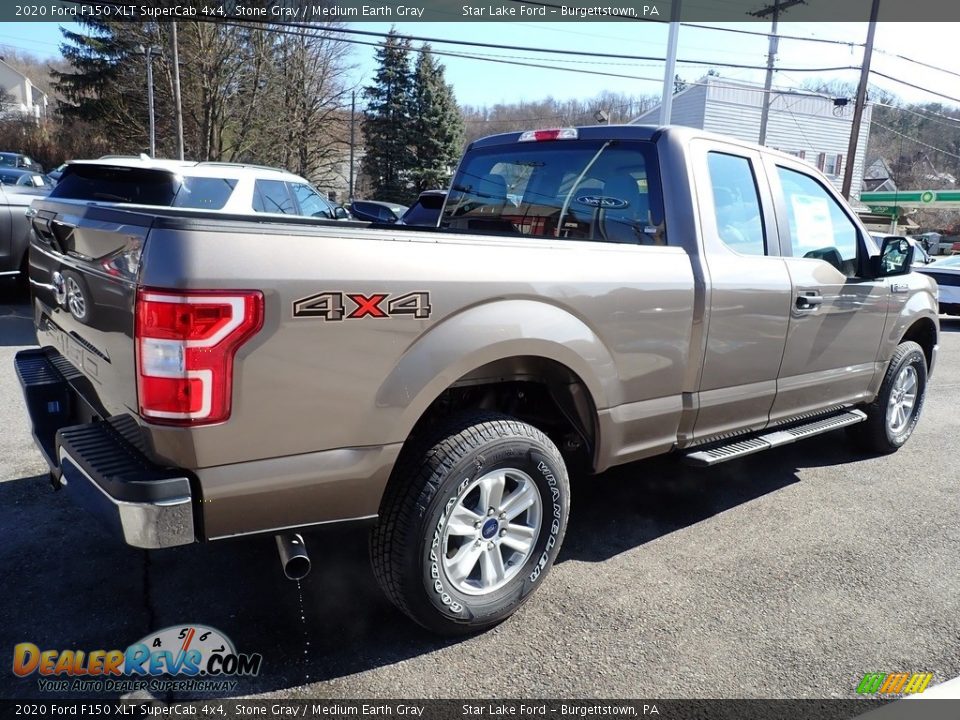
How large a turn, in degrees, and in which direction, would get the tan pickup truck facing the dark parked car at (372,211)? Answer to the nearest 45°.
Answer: approximately 45° to its left

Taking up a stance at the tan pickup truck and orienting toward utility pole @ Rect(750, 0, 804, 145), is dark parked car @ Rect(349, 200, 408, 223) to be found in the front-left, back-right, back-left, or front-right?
front-left

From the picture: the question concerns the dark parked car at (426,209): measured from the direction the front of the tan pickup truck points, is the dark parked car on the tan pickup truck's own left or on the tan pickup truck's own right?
on the tan pickup truck's own left

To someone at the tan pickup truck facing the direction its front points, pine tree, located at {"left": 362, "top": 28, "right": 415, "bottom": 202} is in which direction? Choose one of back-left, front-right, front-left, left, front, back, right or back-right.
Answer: front-left

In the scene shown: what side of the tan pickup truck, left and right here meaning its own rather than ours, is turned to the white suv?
left

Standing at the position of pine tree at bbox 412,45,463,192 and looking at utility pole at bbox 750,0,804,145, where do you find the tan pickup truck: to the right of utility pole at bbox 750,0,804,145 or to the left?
right

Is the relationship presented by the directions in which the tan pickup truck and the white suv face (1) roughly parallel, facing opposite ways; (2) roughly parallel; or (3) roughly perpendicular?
roughly parallel

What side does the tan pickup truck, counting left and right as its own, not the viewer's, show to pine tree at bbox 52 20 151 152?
left

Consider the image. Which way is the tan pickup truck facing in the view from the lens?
facing away from the viewer and to the right of the viewer

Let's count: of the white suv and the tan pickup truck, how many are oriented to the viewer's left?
0

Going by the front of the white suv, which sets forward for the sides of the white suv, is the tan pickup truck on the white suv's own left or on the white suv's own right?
on the white suv's own right

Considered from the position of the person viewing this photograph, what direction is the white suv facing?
facing away from the viewer and to the right of the viewer
